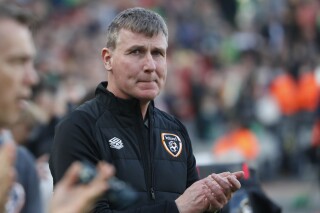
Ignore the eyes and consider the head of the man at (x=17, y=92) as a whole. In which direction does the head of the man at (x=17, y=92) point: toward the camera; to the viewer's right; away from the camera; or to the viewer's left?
to the viewer's right

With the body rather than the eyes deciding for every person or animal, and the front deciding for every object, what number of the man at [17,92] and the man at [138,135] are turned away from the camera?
0

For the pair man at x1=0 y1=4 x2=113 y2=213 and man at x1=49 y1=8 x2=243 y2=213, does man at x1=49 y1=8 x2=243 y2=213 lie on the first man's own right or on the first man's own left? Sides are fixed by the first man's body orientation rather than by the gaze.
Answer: on the first man's own left

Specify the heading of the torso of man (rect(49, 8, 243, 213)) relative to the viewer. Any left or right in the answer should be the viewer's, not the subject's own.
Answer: facing the viewer and to the right of the viewer

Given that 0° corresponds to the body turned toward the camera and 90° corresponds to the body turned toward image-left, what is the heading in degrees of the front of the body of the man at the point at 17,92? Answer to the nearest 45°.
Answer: approximately 315°

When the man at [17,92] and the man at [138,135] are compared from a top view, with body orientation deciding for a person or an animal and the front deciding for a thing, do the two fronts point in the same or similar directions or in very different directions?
same or similar directions

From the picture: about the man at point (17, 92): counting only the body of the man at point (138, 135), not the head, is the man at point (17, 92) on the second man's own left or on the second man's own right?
on the second man's own right
